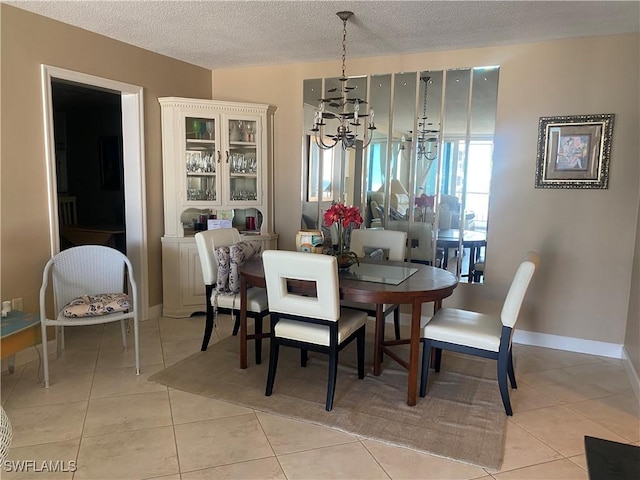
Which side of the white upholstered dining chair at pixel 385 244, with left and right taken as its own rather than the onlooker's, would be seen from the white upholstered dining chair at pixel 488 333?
left

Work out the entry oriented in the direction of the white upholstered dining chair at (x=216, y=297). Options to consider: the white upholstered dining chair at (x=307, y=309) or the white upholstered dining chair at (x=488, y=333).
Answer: the white upholstered dining chair at (x=488, y=333)

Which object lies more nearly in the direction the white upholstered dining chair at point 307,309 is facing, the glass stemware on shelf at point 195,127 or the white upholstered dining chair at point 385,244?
the white upholstered dining chair

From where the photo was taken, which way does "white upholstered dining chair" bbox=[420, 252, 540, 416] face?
to the viewer's left

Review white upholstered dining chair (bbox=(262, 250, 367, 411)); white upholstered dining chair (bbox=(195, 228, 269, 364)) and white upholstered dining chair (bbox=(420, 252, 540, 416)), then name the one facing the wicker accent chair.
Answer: white upholstered dining chair (bbox=(420, 252, 540, 416))

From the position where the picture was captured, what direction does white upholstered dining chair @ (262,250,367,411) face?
facing away from the viewer and to the right of the viewer

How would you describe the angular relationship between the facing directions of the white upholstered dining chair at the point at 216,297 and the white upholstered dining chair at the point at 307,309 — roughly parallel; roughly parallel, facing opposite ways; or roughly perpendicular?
roughly perpendicular

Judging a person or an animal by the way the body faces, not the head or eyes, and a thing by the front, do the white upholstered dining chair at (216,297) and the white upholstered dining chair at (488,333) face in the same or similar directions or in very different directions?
very different directions

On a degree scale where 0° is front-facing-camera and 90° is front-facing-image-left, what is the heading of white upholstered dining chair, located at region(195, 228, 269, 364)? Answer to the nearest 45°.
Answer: approximately 315°
